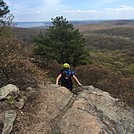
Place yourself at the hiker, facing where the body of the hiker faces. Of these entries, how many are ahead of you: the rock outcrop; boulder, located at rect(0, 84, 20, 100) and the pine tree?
1

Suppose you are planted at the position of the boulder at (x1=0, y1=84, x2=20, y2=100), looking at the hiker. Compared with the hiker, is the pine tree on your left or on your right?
left
